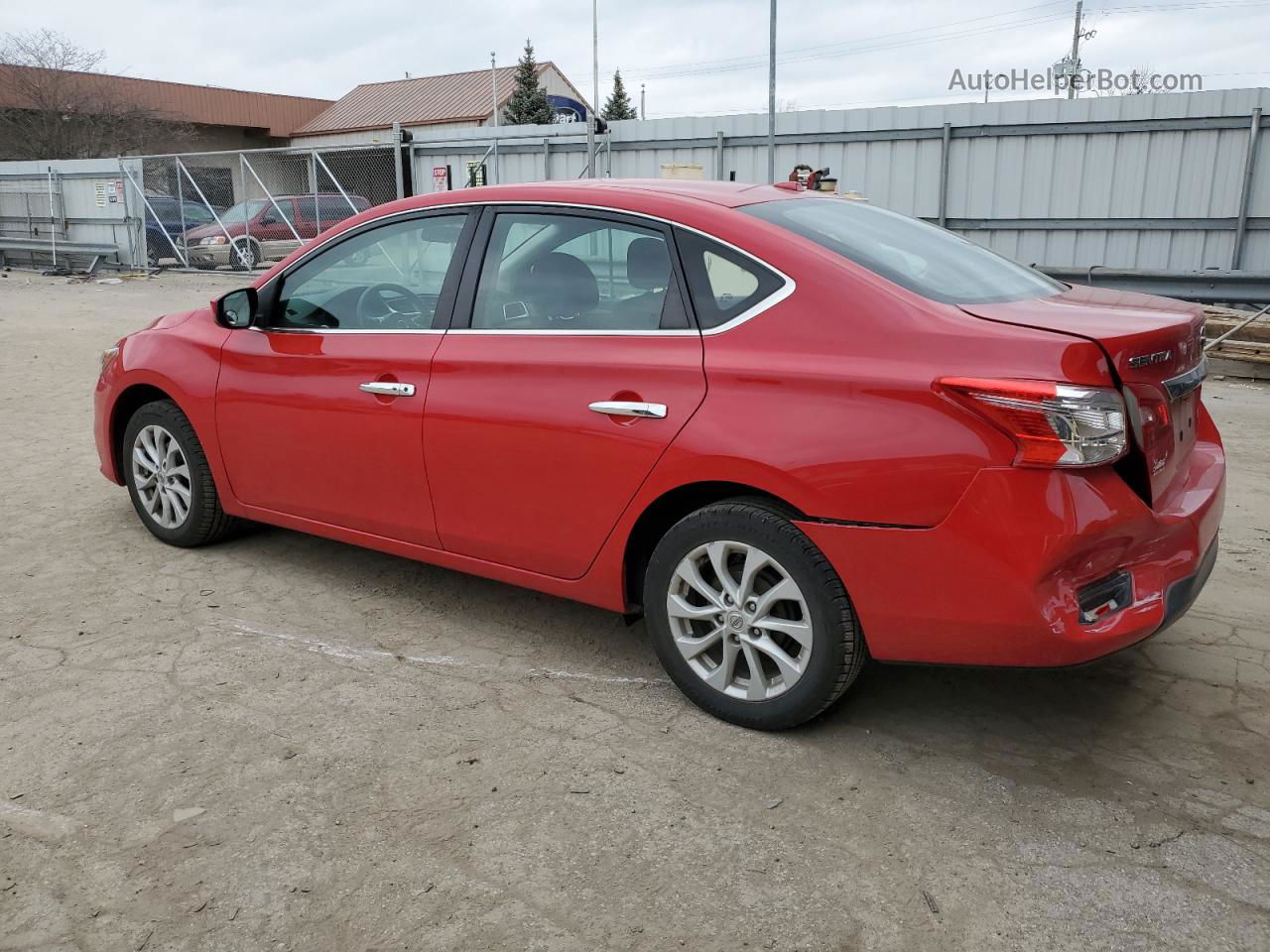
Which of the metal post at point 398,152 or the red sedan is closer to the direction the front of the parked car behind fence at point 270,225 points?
the red sedan

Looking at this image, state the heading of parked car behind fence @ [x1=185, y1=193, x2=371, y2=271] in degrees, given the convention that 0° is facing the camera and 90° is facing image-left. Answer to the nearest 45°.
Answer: approximately 45°

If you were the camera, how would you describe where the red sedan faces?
facing away from the viewer and to the left of the viewer

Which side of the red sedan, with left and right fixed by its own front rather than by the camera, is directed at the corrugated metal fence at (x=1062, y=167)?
right

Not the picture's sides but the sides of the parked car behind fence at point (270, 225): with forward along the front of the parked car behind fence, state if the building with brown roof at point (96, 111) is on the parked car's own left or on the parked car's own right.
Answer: on the parked car's own right

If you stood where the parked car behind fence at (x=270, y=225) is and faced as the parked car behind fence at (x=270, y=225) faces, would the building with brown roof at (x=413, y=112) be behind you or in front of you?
behind

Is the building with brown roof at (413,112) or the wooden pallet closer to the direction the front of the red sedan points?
the building with brown roof
